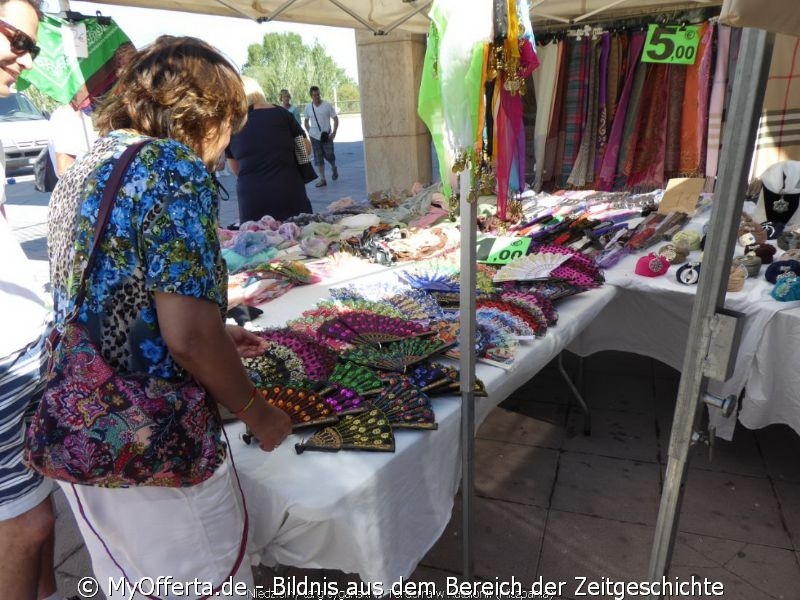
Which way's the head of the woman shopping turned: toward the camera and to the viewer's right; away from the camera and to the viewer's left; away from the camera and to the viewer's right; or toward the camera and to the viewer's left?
away from the camera and to the viewer's right

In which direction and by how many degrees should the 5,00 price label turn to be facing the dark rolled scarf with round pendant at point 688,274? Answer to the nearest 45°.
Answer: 0° — it already faces it

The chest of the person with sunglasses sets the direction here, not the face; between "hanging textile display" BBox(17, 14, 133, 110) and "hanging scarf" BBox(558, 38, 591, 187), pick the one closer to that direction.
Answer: the hanging scarf

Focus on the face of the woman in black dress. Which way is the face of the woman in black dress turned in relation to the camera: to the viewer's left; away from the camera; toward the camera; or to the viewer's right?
away from the camera

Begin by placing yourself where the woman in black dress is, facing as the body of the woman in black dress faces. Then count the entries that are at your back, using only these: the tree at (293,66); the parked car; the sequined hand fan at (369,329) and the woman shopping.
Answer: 2

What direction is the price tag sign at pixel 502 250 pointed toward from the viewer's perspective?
toward the camera

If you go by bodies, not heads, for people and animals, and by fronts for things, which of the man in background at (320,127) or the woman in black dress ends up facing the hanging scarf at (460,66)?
the man in background

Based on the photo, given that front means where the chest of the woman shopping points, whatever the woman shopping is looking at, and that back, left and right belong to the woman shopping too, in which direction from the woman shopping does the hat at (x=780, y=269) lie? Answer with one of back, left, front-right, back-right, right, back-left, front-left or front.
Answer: front-right

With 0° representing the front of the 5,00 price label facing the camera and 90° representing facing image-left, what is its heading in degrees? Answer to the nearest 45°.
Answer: approximately 0°

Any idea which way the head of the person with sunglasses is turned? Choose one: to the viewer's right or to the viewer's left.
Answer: to the viewer's right

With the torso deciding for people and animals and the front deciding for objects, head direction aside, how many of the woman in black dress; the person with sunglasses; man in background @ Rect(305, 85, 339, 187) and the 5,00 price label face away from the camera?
1

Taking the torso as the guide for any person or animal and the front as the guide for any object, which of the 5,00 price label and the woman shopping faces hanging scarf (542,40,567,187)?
the woman shopping

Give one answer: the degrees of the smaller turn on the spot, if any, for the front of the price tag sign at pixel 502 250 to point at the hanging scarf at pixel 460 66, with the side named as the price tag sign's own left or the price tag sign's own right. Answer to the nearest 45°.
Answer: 0° — it already faces it

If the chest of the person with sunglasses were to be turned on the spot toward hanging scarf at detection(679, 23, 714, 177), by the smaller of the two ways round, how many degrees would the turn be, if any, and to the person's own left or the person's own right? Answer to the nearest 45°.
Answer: approximately 45° to the person's own left

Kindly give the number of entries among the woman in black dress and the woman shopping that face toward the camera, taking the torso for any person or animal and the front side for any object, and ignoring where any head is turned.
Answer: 0

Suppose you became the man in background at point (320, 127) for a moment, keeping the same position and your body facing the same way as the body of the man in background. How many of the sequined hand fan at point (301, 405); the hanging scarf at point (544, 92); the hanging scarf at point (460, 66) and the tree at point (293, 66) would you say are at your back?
1

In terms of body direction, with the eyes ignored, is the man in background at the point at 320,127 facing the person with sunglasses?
yes

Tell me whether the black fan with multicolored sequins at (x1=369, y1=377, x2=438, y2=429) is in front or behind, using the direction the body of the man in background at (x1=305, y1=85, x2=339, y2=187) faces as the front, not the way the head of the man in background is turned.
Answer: in front
